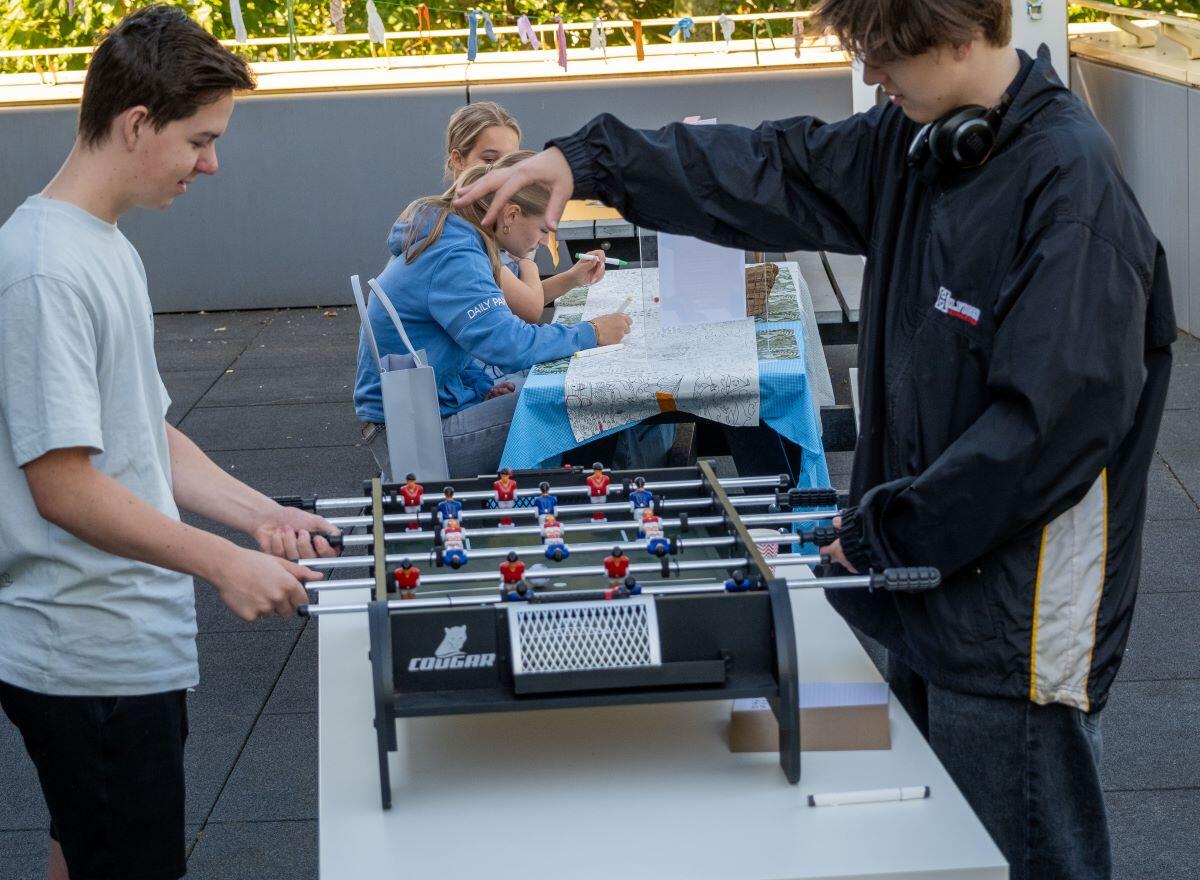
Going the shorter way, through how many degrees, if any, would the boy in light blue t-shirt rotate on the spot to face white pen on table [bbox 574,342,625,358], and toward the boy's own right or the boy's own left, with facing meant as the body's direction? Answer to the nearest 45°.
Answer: approximately 45° to the boy's own left

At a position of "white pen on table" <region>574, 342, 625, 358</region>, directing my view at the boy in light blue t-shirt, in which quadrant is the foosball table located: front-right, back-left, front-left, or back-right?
front-left

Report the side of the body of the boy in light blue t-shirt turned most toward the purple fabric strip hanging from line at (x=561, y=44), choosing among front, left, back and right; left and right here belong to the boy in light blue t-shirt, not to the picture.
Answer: left

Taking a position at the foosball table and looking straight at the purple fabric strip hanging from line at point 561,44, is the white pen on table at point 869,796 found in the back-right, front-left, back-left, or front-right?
back-right

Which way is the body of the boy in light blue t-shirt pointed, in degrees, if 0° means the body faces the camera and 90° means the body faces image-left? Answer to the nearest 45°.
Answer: approximately 270°

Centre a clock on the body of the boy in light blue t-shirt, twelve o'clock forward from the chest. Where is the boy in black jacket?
The boy in black jacket is roughly at 1 o'clock from the boy in light blue t-shirt.

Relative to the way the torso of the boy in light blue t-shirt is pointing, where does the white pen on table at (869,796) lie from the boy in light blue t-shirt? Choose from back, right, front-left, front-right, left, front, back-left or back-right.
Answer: front-right

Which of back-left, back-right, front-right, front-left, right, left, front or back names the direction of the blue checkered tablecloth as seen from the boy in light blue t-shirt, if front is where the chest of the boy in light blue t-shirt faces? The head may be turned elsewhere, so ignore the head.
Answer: front-left

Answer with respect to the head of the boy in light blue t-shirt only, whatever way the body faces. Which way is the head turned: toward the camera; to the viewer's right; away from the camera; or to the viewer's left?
to the viewer's right
